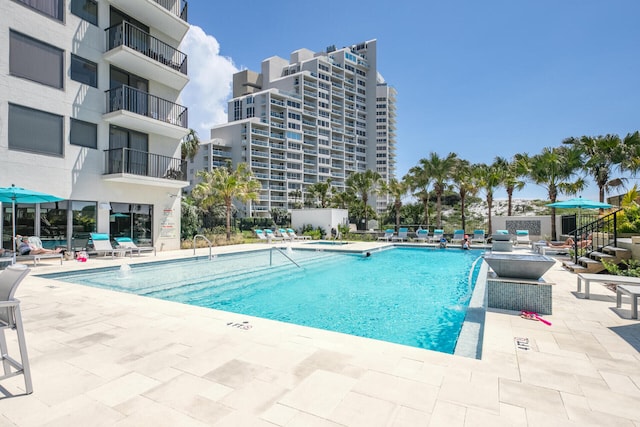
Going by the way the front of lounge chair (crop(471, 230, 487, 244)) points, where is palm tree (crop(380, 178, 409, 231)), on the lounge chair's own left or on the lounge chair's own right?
on the lounge chair's own right

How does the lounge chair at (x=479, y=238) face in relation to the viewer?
toward the camera

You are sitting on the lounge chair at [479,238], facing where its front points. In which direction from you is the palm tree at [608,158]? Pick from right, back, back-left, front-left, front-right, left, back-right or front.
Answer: left

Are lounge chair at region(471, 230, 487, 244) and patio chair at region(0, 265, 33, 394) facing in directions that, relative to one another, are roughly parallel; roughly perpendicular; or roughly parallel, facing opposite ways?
roughly perpendicular

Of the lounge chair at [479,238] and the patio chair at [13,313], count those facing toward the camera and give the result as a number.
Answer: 1

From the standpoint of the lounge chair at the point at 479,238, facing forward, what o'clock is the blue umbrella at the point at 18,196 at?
The blue umbrella is roughly at 1 o'clock from the lounge chair.

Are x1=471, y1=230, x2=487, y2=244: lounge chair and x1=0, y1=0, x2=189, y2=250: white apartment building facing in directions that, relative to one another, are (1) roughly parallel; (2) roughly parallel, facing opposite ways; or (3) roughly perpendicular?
roughly perpendicular

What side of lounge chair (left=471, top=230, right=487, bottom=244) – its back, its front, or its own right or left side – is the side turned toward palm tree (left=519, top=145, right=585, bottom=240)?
left

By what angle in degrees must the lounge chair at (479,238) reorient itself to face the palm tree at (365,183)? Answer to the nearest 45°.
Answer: approximately 135° to its right

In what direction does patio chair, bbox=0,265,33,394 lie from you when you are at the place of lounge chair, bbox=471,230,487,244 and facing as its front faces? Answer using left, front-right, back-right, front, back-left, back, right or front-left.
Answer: front
